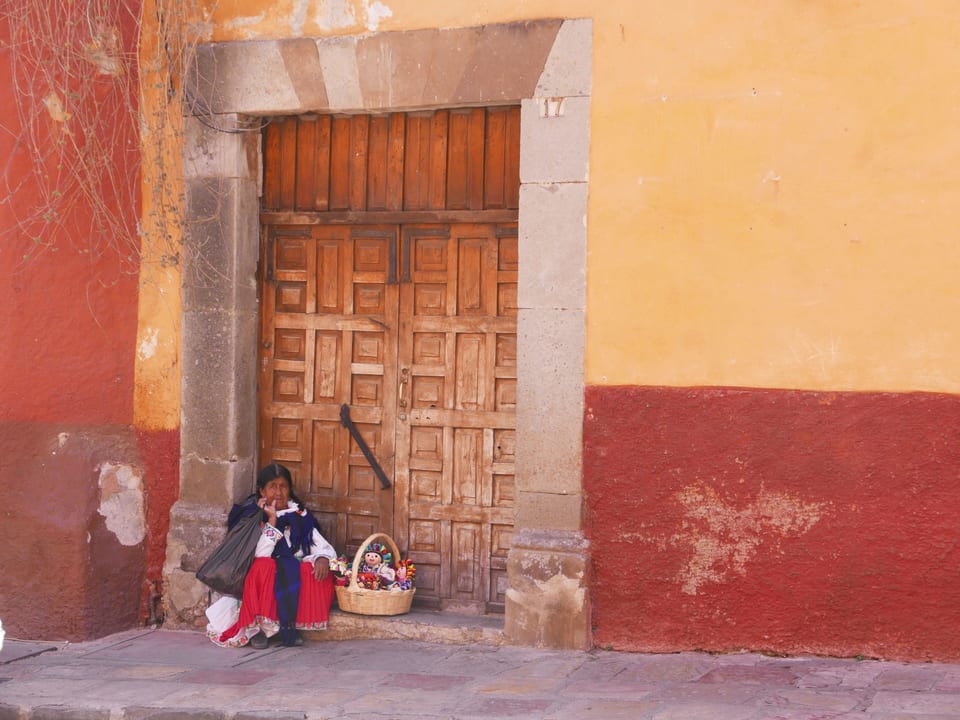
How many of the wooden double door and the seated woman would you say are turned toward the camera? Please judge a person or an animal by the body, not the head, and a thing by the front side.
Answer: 2

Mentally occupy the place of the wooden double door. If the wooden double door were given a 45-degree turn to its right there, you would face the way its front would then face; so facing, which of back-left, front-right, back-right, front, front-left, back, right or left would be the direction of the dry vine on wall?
front-right

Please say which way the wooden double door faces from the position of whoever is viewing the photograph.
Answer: facing the viewer

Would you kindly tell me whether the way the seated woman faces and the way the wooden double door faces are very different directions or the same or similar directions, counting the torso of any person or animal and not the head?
same or similar directions

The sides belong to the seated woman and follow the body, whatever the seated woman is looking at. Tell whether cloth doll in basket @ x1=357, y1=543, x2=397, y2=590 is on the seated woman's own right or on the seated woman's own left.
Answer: on the seated woman's own left

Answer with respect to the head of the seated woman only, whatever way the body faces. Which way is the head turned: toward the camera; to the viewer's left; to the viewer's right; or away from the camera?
toward the camera

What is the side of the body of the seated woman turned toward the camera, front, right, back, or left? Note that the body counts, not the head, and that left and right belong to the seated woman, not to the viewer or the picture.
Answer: front

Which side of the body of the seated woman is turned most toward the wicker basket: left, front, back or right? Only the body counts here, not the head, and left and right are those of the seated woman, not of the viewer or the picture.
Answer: left
